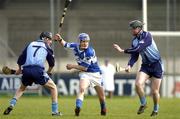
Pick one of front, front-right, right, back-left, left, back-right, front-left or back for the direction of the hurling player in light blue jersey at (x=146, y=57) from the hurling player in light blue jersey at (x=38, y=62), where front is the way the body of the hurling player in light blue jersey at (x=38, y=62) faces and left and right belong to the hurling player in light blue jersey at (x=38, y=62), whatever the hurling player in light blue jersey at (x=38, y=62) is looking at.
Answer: front-right

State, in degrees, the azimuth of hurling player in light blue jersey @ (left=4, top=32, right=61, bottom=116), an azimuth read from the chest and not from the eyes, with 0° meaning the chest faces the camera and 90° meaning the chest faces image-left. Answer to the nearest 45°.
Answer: approximately 225°
